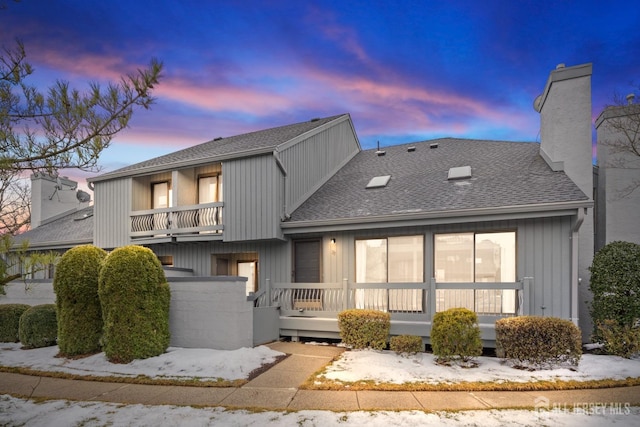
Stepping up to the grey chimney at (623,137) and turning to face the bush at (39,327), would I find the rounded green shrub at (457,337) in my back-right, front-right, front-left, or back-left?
front-left

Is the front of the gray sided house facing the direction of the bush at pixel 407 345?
yes

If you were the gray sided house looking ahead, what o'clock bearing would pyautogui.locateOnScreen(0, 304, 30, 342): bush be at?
The bush is roughly at 3 o'clock from the gray sided house.

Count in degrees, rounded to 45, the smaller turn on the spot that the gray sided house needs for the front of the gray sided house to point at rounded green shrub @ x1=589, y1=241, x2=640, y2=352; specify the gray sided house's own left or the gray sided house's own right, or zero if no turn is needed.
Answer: approximately 45° to the gray sided house's own left

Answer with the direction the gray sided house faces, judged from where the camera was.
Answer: facing the viewer

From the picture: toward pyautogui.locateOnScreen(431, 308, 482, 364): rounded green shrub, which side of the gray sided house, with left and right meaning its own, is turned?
front
